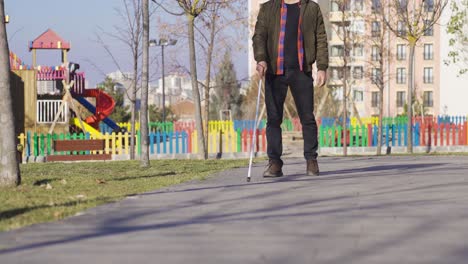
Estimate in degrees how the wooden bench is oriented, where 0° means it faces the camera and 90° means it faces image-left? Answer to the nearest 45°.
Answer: approximately 0°

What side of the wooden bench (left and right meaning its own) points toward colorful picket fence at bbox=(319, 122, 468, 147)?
left

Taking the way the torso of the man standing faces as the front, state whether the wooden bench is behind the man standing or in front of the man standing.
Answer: behind

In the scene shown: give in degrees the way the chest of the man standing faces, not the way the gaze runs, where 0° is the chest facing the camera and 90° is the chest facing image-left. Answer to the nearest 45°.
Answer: approximately 0°

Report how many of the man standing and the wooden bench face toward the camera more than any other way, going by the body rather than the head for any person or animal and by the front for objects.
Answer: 2

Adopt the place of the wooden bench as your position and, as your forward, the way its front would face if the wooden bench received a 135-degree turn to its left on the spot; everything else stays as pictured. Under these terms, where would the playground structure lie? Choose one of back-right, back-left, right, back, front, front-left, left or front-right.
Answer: front-left
